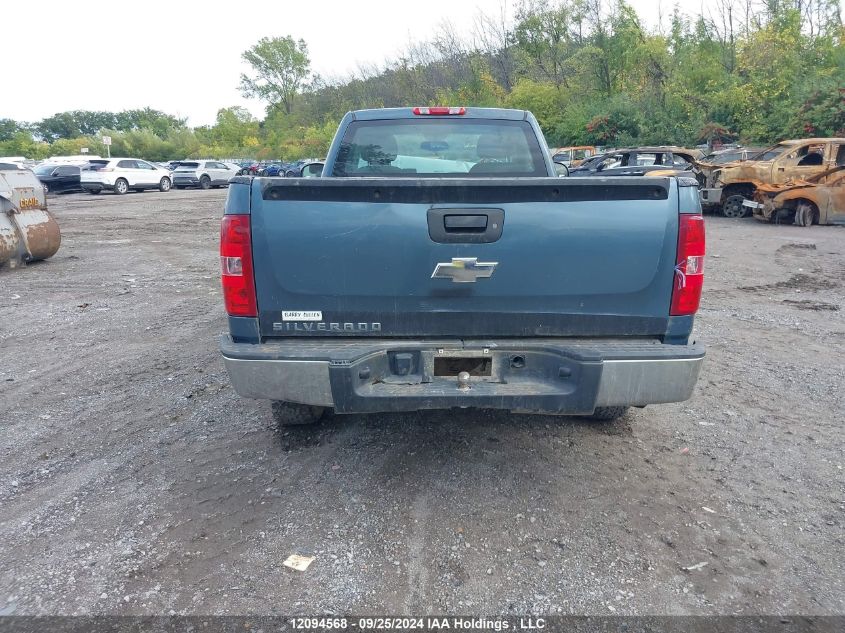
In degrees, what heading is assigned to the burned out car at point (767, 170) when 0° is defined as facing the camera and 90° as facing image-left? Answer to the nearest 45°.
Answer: approximately 45°

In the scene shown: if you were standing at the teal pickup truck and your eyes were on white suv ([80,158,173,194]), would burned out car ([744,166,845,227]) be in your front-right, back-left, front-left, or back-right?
front-right

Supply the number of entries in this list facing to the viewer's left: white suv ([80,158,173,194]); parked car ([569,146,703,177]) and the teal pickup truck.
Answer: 1

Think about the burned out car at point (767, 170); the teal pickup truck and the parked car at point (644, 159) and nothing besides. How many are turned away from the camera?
1

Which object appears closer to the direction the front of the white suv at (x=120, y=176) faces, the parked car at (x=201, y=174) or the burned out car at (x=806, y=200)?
the parked car

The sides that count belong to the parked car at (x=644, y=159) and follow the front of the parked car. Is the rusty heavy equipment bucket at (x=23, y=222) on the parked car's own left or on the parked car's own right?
on the parked car's own left

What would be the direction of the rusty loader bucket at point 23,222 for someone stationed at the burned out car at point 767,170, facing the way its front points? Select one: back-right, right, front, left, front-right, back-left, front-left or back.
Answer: front

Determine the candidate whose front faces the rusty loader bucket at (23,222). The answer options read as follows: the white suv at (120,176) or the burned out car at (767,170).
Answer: the burned out car

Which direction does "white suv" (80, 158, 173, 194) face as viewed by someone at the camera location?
facing away from the viewer and to the right of the viewer

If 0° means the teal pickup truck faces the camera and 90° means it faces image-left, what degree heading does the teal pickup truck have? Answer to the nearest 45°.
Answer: approximately 180°

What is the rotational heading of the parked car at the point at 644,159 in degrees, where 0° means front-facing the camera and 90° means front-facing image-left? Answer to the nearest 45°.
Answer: approximately 90°

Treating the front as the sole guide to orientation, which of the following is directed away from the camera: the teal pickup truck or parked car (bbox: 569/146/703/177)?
the teal pickup truck

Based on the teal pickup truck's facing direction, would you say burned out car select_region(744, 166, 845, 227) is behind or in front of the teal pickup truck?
in front
